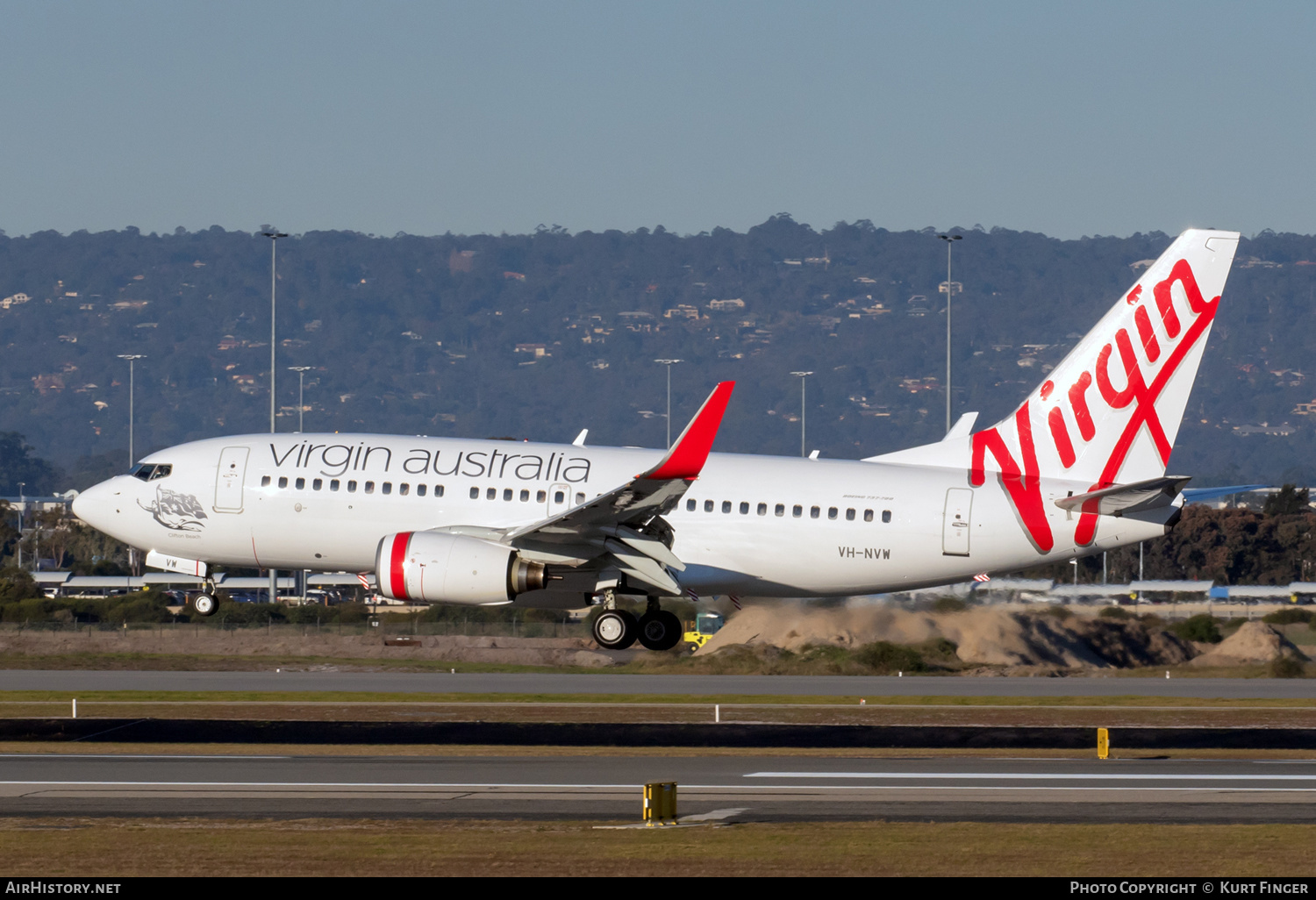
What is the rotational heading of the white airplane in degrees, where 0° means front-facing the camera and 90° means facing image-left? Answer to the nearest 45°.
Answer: approximately 90°
